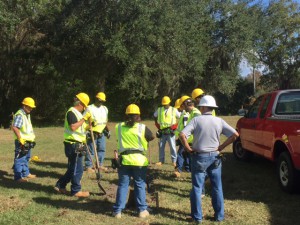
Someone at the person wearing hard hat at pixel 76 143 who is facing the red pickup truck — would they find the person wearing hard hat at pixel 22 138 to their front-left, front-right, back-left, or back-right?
back-left

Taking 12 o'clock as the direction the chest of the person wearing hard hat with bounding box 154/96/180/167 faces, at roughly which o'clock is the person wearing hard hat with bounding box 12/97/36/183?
the person wearing hard hat with bounding box 12/97/36/183 is roughly at 2 o'clock from the person wearing hard hat with bounding box 154/96/180/167.

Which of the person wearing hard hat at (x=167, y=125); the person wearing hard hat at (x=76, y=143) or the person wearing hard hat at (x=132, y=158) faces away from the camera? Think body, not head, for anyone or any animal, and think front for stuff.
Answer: the person wearing hard hat at (x=132, y=158)

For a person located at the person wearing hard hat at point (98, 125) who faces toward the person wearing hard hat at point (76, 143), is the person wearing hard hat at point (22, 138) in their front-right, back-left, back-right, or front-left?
front-right

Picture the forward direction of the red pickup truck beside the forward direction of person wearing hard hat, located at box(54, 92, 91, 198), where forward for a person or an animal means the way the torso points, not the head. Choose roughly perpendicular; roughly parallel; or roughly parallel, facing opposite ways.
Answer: roughly perpendicular

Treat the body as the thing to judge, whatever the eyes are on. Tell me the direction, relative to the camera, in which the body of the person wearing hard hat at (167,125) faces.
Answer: toward the camera

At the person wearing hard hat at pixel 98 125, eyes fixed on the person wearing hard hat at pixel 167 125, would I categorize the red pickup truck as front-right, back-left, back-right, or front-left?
front-right

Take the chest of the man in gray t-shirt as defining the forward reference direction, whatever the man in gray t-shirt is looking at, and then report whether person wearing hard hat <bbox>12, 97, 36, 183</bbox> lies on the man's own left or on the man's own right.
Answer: on the man's own left

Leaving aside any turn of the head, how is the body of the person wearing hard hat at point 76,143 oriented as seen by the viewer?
to the viewer's right

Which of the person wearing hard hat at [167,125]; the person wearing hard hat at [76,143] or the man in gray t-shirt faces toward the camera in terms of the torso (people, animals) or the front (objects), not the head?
the person wearing hard hat at [167,125]

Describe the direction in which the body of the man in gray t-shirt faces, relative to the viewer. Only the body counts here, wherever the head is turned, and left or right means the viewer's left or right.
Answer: facing away from the viewer

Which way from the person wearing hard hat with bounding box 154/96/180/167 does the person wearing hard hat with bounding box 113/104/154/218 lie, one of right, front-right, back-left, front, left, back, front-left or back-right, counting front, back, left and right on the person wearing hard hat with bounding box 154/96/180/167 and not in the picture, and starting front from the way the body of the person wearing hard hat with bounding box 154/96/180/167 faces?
front

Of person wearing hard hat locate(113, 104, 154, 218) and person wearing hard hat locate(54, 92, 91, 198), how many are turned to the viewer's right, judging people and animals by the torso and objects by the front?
1

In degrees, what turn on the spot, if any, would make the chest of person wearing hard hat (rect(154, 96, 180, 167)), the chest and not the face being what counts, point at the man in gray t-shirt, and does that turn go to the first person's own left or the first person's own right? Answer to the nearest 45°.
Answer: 0° — they already face them

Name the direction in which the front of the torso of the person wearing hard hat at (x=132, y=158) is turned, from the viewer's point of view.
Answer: away from the camera

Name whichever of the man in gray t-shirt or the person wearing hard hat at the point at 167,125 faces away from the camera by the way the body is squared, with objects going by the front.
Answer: the man in gray t-shirt
